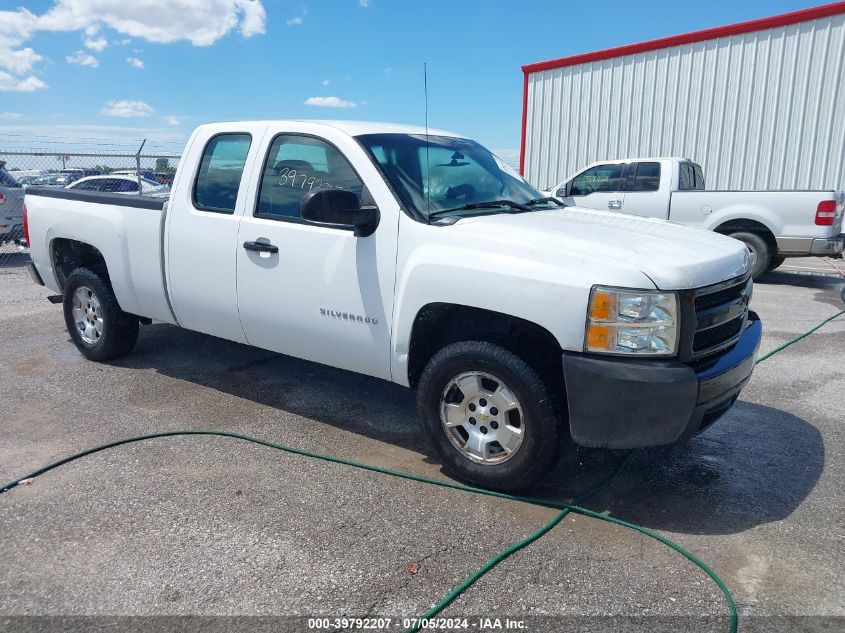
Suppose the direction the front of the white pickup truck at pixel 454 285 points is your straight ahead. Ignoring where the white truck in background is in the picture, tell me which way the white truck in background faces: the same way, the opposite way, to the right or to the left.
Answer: the opposite way

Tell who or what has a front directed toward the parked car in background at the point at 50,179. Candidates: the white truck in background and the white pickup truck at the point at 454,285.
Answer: the white truck in background

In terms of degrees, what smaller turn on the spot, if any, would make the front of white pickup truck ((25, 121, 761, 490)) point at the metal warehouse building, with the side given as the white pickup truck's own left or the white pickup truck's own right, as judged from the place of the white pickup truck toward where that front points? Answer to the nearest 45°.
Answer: approximately 90° to the white pickup truck's own left

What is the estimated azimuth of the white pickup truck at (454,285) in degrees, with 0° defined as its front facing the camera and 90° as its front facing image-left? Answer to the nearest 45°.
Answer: approximately 315°

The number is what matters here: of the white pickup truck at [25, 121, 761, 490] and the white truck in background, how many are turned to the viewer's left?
1

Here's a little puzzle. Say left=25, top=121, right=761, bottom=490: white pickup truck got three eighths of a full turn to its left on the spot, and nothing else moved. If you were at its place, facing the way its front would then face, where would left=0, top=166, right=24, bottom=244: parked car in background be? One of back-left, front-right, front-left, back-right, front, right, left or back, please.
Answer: front-left

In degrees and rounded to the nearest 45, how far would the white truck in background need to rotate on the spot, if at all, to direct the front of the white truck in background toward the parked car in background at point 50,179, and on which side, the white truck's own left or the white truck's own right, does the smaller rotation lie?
0° — it already faces it

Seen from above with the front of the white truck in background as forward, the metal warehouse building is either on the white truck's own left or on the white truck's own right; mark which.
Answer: on the white truck's own right

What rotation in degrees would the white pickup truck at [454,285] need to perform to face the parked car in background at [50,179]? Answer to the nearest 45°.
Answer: approximately 180°

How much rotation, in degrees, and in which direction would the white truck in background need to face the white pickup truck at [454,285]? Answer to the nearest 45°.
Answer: approximately 90° to its left

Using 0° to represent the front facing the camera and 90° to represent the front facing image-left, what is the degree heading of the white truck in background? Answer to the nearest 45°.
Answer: approximately 90°

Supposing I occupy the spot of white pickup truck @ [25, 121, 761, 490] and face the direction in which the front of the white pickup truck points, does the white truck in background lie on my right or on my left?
on my left
